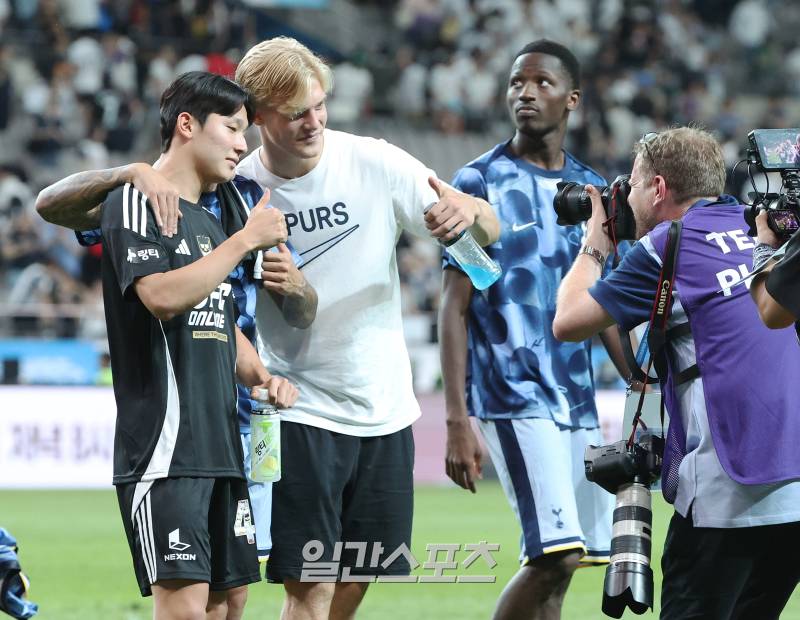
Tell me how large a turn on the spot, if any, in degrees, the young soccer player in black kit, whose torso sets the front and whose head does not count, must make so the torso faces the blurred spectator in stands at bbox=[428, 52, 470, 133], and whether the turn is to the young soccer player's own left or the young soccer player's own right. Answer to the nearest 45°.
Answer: approximately 135° to the young soccer player's own left

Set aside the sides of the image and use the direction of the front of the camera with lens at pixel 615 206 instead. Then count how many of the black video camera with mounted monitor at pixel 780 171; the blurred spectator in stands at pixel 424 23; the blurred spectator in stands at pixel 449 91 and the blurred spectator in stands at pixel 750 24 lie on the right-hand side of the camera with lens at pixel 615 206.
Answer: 3

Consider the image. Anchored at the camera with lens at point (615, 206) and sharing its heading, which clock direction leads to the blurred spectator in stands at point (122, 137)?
The blurred spectator in stands is roughly at 2 o'clock from the camera with lens.

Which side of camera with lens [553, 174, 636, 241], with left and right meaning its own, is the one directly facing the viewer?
left

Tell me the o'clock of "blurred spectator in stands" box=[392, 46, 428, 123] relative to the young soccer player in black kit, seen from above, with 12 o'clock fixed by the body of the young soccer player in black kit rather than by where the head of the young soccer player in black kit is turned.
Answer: The blurred spectator in stands is roughly at 8 o'clock from the young soccer player in black kit.

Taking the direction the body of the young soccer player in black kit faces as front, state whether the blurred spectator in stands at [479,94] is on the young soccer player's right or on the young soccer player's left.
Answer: on the young soccer player's left

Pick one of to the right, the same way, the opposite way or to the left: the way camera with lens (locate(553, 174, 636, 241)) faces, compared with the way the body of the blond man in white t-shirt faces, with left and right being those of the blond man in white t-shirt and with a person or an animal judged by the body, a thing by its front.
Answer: to the right

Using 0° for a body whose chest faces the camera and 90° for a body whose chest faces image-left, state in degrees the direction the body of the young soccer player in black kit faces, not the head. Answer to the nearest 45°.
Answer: approximately 315°
